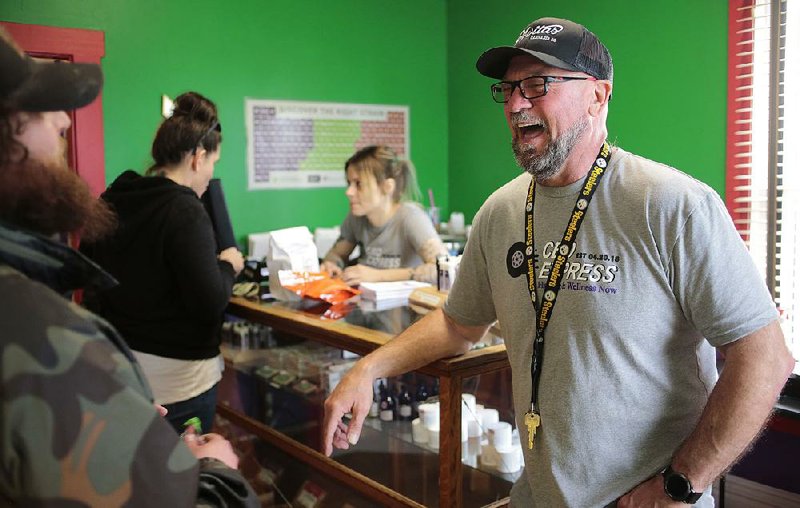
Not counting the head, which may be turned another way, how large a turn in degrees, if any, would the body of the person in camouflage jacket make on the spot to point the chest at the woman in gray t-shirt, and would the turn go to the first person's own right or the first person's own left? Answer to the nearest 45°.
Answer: approximately 45° to the first person's own left

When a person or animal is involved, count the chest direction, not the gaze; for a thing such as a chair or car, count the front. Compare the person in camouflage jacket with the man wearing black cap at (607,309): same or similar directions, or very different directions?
very different directions

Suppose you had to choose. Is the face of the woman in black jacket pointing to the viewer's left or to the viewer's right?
to the viewer's right

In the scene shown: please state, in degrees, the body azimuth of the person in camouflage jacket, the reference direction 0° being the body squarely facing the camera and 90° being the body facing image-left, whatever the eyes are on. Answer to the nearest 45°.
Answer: approximately 270°

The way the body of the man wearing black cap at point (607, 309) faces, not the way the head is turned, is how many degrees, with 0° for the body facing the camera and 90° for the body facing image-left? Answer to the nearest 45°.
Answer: approximately 45°

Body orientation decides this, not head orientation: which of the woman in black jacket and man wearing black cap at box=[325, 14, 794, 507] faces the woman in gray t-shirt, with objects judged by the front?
the woman in black jacket

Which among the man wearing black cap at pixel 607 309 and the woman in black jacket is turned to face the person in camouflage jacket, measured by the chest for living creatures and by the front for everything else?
the man wearing black cap

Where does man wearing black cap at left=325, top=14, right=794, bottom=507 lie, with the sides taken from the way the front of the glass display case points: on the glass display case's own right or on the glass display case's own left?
on the glass display case's own left

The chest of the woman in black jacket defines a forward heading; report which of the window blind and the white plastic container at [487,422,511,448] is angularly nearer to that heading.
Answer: the window blind

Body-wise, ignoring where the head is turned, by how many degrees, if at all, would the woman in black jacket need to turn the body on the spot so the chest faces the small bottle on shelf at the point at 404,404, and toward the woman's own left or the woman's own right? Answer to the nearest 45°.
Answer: approximately 45° to the woman's own right

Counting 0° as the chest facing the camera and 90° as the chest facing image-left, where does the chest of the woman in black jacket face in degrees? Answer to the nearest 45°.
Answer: approximately 225°

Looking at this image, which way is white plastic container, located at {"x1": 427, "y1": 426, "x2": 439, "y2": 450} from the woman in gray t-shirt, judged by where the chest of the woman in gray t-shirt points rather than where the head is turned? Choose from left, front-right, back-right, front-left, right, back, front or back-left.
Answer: front-left
